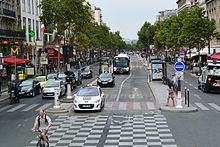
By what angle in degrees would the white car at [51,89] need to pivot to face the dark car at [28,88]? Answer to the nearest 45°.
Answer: approximately 90° to its right

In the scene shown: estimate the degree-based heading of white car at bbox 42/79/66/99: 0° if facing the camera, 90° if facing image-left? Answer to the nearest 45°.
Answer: approximately 45°

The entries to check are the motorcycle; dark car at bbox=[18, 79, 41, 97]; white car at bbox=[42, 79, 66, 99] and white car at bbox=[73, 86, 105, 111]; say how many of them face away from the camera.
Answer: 0

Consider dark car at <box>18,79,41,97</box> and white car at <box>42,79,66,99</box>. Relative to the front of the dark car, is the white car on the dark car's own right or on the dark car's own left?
on the dark car's own left

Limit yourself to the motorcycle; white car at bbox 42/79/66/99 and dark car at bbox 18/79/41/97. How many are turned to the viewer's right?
0

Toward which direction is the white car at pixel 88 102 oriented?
toward the camera

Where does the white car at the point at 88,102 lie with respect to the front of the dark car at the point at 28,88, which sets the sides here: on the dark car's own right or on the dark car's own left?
on the dark car's own left

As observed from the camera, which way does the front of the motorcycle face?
facing the viewer and to the left of the viewer

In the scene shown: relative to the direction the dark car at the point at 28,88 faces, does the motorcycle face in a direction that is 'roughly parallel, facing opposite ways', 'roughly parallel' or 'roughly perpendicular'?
roughly parallel

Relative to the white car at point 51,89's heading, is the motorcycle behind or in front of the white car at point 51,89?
in front

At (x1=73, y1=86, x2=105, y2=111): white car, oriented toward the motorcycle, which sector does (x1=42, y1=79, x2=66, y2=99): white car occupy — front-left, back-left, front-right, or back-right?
front-right

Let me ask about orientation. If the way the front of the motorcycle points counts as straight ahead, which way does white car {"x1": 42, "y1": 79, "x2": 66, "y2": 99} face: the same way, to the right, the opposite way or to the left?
the same way
